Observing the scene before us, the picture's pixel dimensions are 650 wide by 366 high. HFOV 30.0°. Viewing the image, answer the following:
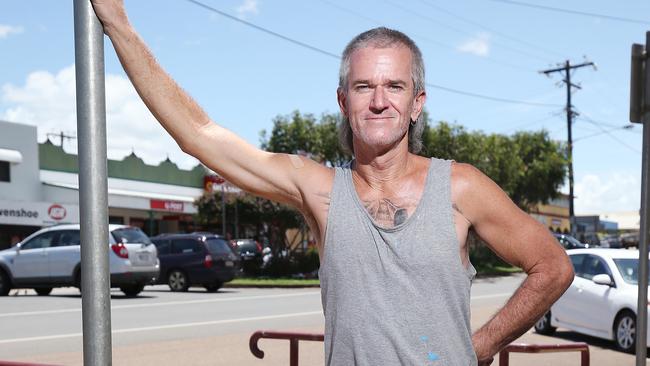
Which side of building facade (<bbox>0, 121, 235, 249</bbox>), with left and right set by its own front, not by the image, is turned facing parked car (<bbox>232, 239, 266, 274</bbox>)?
left

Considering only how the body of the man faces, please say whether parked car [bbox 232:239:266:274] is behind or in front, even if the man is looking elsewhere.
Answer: behind

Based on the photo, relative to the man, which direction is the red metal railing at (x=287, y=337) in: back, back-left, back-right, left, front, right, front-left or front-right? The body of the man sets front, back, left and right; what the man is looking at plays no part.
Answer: back

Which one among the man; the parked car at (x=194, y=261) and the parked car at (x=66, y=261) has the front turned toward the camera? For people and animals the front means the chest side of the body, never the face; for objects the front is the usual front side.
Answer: the man

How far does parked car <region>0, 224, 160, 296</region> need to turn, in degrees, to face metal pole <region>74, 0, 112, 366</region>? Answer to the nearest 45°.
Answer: approximately 135° to its left

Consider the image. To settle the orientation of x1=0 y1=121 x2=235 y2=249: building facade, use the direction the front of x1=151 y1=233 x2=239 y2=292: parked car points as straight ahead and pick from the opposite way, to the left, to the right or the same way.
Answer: the opposite way

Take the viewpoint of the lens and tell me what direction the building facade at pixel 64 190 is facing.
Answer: facing the viewer and to the right of the viewer
